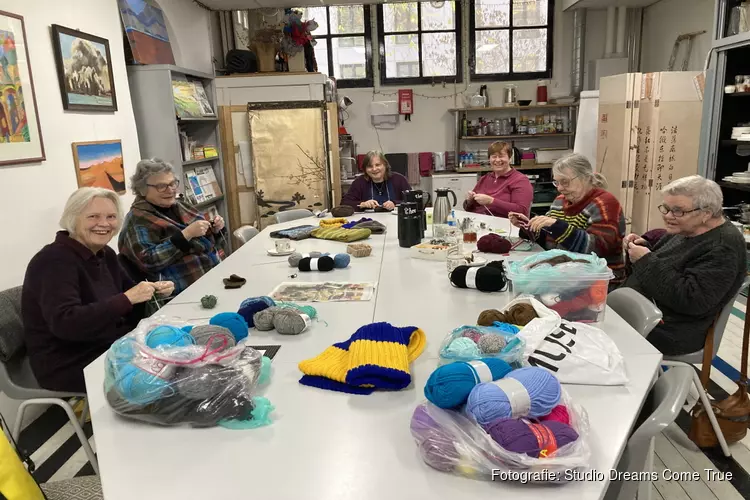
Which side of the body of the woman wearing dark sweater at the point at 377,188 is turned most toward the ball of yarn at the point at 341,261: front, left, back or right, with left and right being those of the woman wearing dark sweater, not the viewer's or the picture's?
front

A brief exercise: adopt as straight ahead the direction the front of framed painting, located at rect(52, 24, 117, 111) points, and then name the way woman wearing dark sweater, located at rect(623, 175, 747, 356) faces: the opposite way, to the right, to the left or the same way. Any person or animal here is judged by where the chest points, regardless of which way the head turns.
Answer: the opposite way

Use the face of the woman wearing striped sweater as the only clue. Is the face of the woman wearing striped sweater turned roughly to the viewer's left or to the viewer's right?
to the viewer's left

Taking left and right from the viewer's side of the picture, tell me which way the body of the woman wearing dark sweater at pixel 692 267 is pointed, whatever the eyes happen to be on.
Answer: facing to the left of the viewer

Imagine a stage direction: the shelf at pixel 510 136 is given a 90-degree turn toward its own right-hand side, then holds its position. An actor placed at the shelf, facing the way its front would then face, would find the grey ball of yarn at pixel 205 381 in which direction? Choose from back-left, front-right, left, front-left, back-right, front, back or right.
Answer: left

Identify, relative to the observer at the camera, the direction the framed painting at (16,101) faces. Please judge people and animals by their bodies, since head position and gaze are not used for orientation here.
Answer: facing the viewer and to the right of the viewer

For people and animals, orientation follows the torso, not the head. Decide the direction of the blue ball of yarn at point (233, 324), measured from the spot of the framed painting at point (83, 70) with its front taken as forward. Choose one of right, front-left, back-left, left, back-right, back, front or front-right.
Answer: front-right

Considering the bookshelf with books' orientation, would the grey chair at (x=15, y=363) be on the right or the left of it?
on its right

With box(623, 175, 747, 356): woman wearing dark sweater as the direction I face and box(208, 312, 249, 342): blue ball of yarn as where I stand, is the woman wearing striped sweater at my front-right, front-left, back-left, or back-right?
front-left

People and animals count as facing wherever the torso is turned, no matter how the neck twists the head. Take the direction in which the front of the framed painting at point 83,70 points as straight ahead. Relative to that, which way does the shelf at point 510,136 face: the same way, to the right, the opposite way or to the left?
to the right

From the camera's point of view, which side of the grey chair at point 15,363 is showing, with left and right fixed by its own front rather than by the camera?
right

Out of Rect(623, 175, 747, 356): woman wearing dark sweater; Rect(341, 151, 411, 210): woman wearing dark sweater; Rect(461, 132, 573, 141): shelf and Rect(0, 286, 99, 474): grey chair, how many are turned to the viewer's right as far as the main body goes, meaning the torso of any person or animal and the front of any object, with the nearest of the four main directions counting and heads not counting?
1

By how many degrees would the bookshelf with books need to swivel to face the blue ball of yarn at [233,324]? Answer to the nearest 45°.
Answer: approximately 45° to its right

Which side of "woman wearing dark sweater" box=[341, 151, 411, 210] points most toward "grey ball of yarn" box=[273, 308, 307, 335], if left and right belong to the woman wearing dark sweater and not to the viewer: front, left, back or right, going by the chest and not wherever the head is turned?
front

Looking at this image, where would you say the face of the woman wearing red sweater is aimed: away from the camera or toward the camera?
toward the camera

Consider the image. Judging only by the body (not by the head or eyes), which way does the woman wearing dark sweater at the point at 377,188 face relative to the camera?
toward the camera
